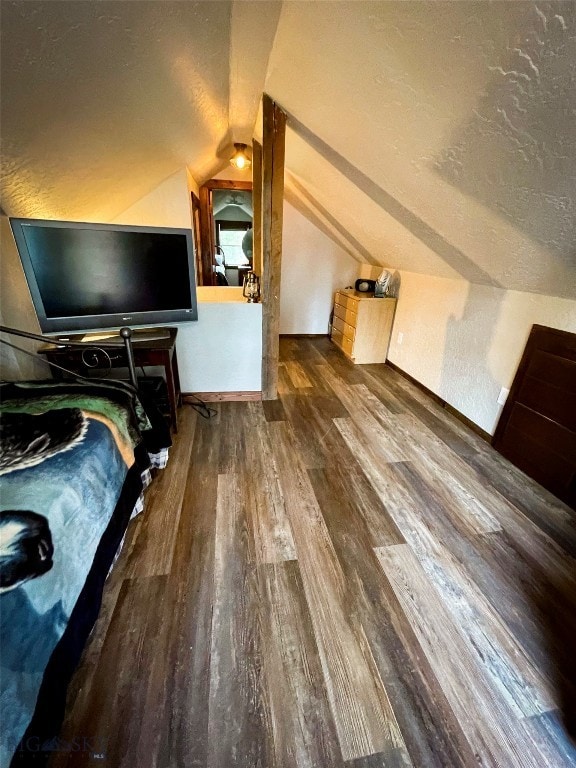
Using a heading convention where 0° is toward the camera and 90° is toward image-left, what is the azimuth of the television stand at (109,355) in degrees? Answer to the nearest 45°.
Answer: approximately 0°

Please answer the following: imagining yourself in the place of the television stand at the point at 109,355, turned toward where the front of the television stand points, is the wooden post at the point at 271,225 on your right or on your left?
on your left

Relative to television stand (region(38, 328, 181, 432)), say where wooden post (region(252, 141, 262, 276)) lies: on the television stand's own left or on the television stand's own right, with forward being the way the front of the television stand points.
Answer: on the television stand's own left

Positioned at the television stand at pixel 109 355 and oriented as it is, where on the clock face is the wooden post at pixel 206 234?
The wooden post is roughly at 7 o'clock from the television stand.

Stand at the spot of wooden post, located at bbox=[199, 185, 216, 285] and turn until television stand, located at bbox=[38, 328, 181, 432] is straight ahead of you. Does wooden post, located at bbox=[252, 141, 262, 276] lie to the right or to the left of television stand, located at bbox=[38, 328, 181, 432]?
left

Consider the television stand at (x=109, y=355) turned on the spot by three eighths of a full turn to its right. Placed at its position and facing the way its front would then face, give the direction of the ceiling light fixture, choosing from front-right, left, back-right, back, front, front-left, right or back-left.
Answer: right

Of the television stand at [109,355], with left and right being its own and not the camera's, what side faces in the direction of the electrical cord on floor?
left
